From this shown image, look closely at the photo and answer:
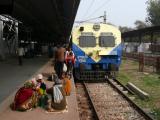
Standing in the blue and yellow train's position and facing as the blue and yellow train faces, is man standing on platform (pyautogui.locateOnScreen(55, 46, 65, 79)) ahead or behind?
ahead

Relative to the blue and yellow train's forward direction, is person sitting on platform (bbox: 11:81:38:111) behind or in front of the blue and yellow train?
in front

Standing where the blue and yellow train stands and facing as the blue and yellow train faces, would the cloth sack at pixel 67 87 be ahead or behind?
ahead

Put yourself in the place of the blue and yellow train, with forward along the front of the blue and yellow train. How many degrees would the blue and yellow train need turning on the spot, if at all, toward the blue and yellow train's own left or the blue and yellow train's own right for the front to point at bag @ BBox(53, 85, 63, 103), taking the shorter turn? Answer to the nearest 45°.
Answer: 0° — it already faces it

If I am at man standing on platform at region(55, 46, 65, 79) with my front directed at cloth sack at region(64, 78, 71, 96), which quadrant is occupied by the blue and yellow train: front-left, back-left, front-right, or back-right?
back-left
